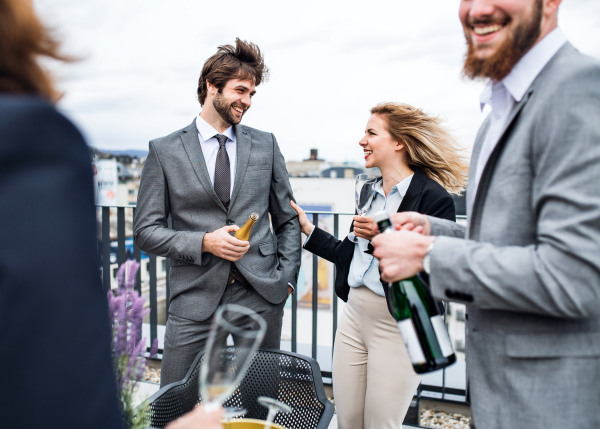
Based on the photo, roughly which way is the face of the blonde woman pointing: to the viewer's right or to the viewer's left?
to the viewer's left

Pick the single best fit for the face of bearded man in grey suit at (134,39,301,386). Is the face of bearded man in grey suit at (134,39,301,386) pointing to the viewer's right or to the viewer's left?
to the viewer's right

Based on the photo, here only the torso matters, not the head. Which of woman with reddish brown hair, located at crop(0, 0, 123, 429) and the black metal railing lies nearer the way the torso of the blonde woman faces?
the woman with reddish brown hair

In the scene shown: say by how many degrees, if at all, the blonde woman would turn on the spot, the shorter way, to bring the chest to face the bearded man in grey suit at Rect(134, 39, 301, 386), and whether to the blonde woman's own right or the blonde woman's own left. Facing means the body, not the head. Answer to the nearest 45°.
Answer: approximately 45° to the blonde woman's own right

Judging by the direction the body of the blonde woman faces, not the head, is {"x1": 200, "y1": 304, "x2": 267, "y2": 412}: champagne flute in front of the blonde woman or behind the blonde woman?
in front

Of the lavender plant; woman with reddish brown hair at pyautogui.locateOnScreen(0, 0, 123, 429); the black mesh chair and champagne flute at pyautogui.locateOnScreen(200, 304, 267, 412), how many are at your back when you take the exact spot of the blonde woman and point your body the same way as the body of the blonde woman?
0

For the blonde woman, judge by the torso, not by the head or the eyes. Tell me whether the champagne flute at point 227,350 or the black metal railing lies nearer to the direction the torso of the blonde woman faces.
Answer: the champagne flute

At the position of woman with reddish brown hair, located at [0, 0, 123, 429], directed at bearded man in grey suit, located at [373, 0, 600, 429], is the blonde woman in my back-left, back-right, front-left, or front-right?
front-left

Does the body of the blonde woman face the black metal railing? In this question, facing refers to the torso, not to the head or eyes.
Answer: no

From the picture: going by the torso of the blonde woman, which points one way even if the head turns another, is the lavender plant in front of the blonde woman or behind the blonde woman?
in front

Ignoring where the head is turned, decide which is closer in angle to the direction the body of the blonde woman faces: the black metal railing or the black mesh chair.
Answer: the black mesh chair

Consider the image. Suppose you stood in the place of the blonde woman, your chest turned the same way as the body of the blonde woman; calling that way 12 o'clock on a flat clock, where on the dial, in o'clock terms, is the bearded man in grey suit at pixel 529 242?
The bearded man in grey suit is roughly at 10 o'clock from the blonde woman.

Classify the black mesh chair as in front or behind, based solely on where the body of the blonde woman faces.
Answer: in front

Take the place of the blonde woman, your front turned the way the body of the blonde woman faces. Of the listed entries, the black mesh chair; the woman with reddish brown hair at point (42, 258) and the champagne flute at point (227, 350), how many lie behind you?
0
